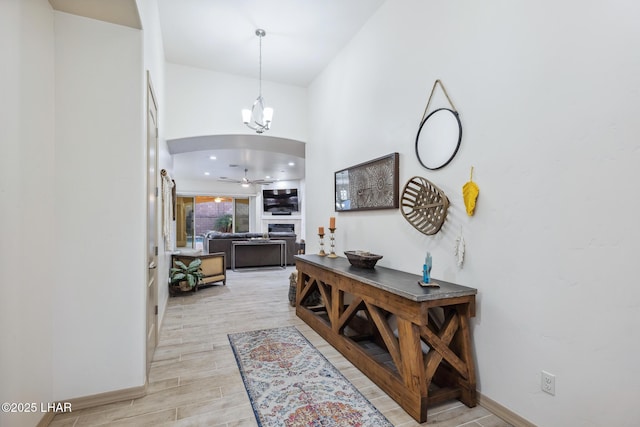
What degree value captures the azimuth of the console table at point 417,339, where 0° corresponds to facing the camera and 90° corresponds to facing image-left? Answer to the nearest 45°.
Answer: approximately 45°

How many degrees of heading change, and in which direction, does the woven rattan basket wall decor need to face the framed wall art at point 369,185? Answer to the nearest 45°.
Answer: approximately 90° to its right

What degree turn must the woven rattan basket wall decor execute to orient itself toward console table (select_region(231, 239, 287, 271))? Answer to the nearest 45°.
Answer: approximately 90° to its right

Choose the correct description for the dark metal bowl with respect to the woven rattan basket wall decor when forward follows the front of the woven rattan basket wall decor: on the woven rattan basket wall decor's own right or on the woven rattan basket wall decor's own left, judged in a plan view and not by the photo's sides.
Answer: on the woven rattan basket wall decor's own right

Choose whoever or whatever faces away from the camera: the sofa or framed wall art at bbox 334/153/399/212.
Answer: the sofa

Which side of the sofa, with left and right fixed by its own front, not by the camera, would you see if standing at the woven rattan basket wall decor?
back

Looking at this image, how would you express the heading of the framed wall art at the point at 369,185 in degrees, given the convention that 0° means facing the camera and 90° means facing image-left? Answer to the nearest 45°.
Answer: approximately 45°

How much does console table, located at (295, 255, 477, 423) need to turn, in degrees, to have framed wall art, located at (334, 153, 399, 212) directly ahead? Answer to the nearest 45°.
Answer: approximately 135° to its right

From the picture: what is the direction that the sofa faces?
away from the camera

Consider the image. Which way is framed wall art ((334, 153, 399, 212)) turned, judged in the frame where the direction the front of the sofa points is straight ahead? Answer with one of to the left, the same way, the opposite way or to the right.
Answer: to the left

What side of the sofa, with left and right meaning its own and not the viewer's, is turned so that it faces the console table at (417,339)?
back

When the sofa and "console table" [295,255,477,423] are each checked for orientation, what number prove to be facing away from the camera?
1

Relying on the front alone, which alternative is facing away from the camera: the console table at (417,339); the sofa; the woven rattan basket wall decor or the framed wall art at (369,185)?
the sofa

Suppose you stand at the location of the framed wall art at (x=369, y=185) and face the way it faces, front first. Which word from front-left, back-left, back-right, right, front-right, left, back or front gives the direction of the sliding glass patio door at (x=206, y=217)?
right

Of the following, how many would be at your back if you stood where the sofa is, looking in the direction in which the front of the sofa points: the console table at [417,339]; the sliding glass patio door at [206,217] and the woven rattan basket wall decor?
2

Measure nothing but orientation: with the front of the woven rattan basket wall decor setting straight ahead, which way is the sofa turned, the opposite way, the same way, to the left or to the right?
to the right
